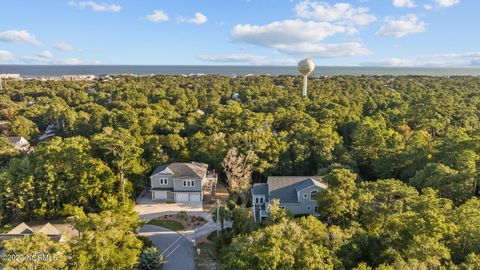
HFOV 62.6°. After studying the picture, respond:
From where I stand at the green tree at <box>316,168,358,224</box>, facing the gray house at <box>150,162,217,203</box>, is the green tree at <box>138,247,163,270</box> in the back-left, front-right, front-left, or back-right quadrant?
front-left

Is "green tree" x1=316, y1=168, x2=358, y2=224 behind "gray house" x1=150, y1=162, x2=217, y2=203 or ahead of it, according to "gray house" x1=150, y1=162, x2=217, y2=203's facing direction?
ahead

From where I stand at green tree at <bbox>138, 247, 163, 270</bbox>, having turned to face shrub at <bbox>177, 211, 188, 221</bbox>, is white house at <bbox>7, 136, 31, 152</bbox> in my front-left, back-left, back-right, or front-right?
front-left

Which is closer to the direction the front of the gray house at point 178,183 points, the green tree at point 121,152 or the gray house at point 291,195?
the gray house

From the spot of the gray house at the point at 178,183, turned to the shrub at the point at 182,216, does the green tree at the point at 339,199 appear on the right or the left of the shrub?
left

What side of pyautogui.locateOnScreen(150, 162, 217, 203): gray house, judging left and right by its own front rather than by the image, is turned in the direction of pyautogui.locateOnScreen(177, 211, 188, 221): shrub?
front

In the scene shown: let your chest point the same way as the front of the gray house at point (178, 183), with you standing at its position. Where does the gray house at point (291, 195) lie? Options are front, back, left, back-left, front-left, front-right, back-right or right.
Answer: front-left

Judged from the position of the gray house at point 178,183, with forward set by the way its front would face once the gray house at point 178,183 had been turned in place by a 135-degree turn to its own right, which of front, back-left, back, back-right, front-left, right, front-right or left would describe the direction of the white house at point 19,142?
front

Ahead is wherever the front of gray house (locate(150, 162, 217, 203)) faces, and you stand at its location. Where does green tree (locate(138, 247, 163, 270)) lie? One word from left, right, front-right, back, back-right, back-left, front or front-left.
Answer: front

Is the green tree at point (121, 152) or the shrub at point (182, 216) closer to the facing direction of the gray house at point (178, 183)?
the shrub

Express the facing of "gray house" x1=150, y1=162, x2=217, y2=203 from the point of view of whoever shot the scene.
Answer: facing the viewer

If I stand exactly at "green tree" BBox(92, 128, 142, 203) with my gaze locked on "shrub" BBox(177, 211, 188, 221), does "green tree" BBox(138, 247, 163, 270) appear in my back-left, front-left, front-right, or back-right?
front-right

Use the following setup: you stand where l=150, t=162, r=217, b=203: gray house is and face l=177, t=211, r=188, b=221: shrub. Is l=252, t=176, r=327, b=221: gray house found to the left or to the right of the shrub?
left

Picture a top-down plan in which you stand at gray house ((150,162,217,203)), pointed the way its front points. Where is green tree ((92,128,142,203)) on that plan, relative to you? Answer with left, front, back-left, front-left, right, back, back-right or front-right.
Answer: right

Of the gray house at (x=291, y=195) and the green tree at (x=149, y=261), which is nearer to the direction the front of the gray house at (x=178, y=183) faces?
the green tree

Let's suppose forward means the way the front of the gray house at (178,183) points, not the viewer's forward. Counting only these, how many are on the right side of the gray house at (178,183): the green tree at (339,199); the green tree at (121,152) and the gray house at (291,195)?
1
